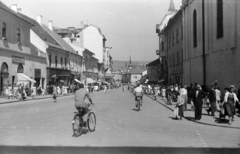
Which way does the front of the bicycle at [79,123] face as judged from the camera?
facing away from the viewer and to the right of the viewer

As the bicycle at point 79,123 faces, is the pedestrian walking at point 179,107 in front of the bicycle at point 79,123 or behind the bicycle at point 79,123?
in front

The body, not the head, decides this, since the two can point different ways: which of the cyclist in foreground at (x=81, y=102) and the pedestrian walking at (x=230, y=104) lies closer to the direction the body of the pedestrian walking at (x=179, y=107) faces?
the cyclist in foreground

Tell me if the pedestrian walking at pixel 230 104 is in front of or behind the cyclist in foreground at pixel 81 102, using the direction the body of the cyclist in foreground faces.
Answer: in front
